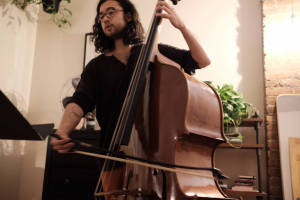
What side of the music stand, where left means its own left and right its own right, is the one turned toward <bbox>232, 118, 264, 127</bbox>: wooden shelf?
front

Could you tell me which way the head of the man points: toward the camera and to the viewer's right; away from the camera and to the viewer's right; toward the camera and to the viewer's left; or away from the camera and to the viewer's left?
toward the camera and to the viewer's left

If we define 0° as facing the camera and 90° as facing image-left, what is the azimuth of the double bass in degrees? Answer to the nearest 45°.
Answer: approximately 45°

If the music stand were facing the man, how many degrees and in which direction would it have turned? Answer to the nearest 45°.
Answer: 0° — it already faces them

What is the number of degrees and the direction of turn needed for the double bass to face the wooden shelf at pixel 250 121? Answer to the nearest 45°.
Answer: approximately 180°

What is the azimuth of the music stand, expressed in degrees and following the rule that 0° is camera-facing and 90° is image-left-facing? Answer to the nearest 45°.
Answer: approximately 225°

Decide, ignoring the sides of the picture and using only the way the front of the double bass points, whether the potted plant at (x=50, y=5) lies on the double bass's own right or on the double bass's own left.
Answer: on the double bass's own right

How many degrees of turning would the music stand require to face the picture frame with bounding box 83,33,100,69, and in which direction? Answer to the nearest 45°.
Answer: approximately 45° to its left

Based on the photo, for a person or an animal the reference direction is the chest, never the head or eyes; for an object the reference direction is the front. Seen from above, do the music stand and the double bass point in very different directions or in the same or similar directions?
very different directions
